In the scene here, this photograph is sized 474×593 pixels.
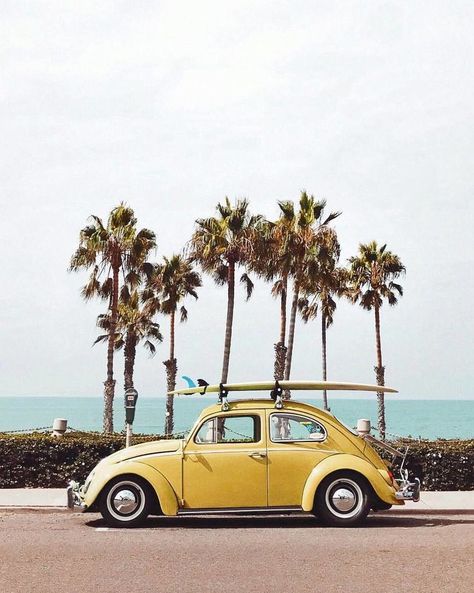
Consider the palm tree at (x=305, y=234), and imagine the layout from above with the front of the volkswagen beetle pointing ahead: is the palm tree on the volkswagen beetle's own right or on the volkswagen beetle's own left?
on the volkswagen beetle's own right

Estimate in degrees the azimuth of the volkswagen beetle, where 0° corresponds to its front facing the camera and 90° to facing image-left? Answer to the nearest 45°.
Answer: approximately 90°

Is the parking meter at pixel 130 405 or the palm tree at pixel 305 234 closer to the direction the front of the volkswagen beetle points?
the parking meter

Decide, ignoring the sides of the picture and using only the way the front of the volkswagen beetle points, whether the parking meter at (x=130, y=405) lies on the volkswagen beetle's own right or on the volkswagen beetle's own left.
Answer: on the volkswagen beetle's own right

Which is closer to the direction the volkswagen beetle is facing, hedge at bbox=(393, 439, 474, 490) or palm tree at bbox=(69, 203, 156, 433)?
the palm tree

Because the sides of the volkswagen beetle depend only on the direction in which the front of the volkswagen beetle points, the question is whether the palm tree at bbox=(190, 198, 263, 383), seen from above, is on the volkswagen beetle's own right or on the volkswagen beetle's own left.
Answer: on the volkswagen beetle's own right

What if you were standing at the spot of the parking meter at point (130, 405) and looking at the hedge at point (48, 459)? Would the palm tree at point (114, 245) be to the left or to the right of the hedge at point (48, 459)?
right
